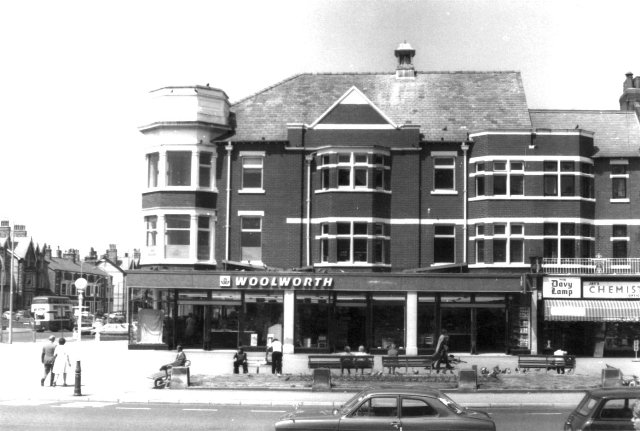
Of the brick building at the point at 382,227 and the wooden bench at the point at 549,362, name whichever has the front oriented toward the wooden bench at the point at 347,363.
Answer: the brick building

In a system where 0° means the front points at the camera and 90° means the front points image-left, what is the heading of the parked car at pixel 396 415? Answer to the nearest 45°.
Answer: approximately 90°

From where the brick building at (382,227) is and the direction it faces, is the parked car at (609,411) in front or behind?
in front

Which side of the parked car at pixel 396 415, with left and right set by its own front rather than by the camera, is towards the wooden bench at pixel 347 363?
right

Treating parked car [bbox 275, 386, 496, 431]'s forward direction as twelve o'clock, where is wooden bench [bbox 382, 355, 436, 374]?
The wooden bench is roughly at 3 o'clock from the parked car.

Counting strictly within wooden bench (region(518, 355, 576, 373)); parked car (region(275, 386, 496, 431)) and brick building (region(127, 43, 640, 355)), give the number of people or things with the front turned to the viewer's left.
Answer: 1

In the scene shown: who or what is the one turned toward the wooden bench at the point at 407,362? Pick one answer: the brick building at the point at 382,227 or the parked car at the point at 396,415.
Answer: the brick building
